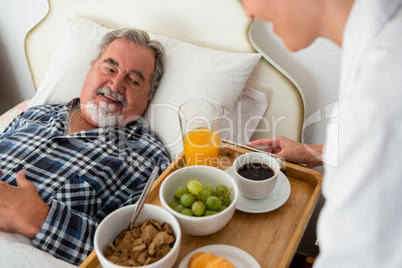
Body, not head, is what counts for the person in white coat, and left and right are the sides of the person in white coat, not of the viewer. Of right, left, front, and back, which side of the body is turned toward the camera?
left

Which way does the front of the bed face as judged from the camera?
facing the viewer and to the left of the viewer

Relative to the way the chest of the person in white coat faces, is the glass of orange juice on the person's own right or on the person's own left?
on the person's own right

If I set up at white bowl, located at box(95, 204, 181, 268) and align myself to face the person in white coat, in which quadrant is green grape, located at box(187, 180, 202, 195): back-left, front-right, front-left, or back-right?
front-left

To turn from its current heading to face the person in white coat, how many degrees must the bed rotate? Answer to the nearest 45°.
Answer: approximately 45° to its left

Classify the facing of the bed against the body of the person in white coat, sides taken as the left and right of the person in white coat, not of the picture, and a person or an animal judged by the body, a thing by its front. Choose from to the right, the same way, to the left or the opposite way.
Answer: to the left

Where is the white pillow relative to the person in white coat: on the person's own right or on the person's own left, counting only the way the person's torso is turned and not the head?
on the person's own right
